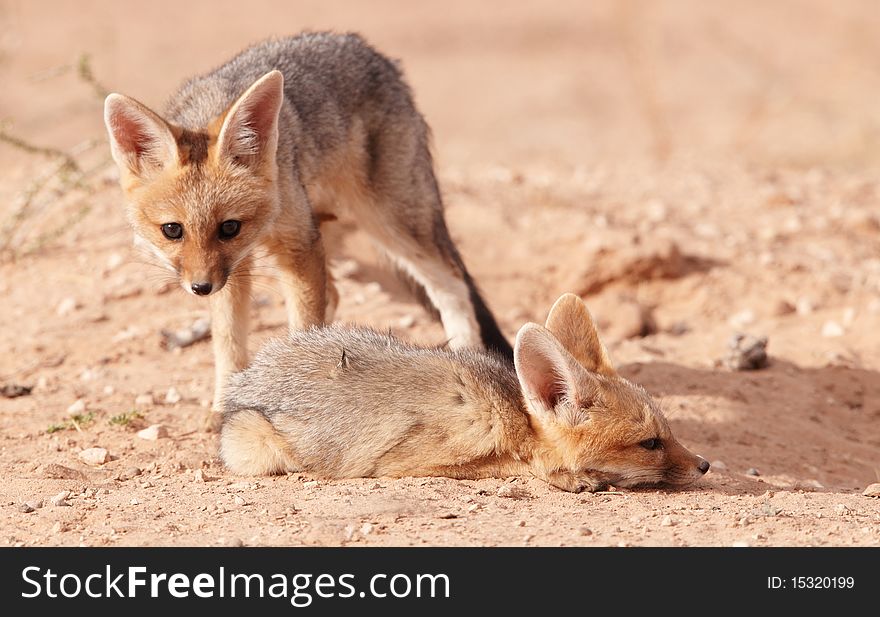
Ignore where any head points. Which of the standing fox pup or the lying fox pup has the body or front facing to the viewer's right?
the lying fox pup

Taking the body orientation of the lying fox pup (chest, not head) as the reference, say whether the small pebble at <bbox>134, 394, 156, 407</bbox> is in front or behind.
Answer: behind

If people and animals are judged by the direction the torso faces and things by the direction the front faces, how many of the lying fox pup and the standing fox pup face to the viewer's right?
1

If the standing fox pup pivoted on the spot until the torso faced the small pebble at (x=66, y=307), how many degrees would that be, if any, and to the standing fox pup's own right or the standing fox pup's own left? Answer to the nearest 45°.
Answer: approximately 90° to the standing fox pup's own right

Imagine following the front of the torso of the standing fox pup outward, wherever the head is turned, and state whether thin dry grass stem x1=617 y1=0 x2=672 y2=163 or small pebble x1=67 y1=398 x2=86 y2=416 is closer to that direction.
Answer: the small pebble

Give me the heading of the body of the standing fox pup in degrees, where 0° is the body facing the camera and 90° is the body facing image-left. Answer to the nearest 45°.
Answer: approximately 45°

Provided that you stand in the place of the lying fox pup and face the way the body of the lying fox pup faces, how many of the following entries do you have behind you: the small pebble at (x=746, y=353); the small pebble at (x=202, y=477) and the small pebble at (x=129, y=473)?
2

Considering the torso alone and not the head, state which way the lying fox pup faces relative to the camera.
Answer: to the viewer's right

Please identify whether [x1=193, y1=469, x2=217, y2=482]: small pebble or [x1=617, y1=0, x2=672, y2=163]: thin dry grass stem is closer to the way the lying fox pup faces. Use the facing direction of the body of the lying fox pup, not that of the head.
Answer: the thin dry grass stem
